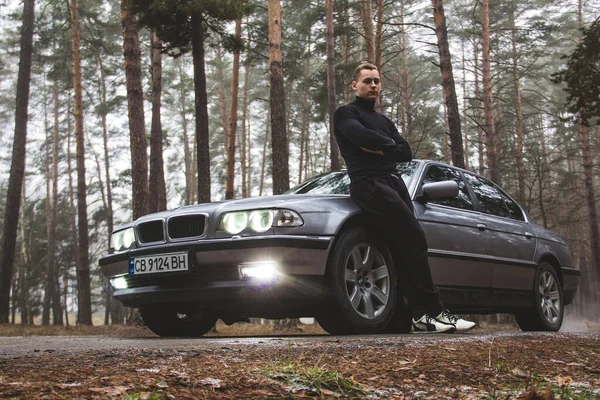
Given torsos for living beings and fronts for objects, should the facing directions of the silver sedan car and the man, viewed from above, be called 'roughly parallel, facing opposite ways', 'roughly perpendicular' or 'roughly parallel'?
roughly perpendicular

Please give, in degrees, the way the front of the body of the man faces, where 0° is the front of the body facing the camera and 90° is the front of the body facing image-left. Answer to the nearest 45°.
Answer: approximately 315°

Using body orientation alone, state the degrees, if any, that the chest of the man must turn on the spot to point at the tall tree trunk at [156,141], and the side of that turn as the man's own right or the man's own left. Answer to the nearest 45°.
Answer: approximately 180°

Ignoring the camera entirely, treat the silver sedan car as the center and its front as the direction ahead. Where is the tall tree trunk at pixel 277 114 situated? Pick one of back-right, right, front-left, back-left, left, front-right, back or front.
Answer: back-right

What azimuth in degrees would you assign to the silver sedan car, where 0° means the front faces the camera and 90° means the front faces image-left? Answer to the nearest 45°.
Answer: approximately 45°

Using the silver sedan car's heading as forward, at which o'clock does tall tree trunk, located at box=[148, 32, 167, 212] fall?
The tall tree trunk is roughly at 4 o'clock from the silver sedan car.

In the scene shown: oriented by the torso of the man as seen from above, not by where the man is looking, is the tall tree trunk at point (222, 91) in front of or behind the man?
behind

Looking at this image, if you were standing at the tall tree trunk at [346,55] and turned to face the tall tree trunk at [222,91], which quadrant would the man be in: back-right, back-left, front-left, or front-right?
back-left

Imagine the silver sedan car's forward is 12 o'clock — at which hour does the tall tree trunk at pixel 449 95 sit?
The tall tree trunk is roughly at 5 o'clock from the silver sedan car.

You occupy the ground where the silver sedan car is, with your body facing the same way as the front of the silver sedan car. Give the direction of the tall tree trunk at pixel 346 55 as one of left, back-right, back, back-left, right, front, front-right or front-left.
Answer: back-right
